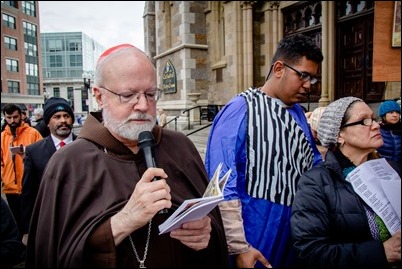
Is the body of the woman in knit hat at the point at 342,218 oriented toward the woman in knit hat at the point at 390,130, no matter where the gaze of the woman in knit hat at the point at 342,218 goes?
no

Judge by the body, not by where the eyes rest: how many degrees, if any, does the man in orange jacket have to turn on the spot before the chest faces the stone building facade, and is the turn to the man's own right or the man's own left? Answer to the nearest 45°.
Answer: approximately 135° to the man's own left

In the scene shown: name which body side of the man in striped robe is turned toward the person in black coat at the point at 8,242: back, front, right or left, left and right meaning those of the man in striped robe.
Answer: right

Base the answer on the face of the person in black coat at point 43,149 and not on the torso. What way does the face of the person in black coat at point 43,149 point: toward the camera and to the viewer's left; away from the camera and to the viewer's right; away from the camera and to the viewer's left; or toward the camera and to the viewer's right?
toward the camera and to the viewer's right

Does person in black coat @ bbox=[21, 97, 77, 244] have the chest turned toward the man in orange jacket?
no

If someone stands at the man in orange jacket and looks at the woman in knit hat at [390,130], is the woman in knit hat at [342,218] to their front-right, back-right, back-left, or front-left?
front-right

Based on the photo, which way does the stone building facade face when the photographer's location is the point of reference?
facing the viewer and to the left of the viewer

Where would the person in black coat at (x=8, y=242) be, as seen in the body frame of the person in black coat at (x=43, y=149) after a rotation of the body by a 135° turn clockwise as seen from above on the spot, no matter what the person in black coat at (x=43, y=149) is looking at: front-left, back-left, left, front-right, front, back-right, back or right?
left

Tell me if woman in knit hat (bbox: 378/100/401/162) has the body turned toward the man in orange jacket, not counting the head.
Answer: no

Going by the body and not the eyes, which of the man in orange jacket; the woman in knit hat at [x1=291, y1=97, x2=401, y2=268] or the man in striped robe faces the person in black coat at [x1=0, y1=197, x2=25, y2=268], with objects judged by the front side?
the man in orange jacket

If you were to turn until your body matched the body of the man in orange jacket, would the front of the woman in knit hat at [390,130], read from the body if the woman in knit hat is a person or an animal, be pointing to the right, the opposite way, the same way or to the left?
the same way

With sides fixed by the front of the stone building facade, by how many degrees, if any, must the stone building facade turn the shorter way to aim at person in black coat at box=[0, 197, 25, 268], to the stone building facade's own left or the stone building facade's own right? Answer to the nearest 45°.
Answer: approximately 45° to the stone building facade's own left

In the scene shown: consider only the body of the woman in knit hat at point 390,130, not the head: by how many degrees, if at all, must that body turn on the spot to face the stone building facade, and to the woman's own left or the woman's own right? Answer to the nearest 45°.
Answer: approximately 180°

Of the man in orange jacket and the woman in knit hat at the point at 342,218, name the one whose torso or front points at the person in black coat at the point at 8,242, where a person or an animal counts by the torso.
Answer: the man in orange jacket

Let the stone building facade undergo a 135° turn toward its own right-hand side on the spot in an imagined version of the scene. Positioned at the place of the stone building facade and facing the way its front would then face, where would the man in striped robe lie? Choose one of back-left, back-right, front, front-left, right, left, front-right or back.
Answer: back

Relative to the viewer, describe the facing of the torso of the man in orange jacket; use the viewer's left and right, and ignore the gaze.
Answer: facing the viewer
